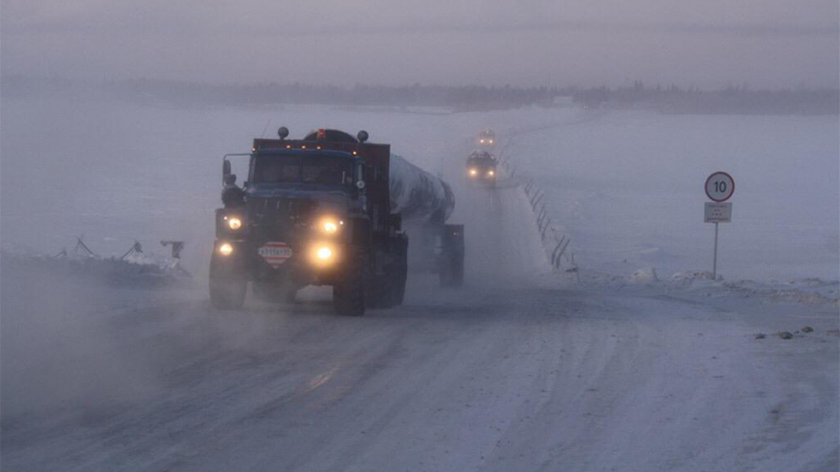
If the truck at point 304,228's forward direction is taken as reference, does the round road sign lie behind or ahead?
behind

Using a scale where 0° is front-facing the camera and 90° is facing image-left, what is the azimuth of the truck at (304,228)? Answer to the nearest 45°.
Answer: approximately 45°

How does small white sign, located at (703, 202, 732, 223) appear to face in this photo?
toward the camera

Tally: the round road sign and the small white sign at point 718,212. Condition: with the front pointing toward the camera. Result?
2

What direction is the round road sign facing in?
toward the camera

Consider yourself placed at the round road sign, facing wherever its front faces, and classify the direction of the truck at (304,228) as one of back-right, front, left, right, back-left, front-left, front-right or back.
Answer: front-right
